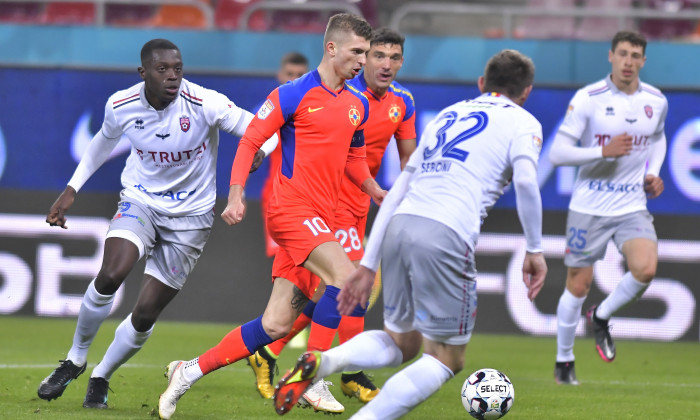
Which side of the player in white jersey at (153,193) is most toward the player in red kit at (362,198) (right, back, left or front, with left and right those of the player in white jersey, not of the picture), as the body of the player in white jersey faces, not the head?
left

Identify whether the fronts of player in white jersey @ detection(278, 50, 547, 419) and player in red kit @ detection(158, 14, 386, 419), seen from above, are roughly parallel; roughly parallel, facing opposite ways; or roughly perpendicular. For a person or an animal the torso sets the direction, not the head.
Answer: roughly perpendicular

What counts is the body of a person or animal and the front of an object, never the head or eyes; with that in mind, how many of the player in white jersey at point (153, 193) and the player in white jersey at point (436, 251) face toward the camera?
1

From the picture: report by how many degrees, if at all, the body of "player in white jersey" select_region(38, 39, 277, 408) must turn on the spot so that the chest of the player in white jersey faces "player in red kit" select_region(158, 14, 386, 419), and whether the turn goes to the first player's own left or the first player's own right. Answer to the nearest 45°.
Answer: approximately 90° to the first player's own left

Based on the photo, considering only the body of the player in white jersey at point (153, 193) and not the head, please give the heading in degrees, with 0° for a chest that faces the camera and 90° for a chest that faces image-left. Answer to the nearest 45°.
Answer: approximately 0°

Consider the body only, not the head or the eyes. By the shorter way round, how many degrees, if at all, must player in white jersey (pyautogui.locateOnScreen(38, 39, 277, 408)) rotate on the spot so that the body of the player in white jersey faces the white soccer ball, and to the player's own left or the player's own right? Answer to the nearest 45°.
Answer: approximately 45° to the player's own left

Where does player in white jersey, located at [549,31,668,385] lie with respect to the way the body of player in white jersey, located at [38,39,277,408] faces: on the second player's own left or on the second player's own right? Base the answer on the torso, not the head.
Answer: on the second player's own left
